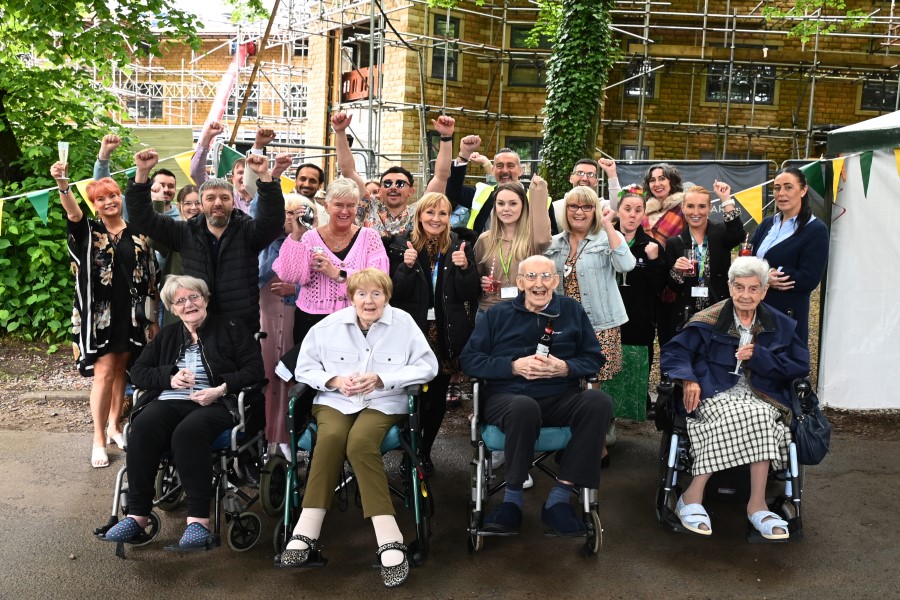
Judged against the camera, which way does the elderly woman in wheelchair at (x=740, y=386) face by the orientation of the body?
toward the camera

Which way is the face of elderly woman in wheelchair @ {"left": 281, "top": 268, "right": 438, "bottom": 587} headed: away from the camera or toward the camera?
toward the camera

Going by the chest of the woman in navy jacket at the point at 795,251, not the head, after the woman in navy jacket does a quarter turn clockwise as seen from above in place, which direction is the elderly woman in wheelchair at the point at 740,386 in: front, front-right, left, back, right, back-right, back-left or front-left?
back-left

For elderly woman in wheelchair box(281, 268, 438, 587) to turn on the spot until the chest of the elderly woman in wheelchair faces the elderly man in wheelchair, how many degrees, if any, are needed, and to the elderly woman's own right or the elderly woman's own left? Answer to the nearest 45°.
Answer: approximately 90° to the elderly woman's own left

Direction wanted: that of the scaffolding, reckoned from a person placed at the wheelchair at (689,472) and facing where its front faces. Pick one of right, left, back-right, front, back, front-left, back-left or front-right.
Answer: back

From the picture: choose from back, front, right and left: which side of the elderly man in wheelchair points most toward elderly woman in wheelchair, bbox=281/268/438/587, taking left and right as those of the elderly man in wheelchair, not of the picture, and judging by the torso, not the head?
right

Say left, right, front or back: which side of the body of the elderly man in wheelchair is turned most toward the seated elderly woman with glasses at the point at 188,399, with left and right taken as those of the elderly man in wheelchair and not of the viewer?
right

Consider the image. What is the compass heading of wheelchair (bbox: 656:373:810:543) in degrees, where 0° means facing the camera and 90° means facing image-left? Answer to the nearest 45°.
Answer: approximately 0°

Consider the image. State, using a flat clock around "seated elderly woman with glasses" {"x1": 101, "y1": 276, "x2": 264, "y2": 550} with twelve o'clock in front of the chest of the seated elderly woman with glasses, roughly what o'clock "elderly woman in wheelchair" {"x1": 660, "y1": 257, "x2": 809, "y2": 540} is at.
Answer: The elderly woman in wheelchair is roughly at 8 o'clock from the seated elderly woman with glasses.

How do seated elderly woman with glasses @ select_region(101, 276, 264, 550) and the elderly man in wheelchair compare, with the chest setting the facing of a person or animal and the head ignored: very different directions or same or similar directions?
same or similar directions

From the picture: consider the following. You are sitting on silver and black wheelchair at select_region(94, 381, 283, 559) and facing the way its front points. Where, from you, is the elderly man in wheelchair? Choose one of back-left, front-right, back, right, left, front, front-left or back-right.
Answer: back-left

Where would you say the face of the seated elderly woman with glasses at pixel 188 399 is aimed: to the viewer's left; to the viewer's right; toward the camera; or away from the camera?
toward the camera

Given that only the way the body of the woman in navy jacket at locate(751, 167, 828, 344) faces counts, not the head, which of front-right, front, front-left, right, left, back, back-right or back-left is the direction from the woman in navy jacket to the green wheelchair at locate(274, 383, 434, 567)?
front

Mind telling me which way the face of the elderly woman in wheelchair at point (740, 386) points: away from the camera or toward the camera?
toward the camera

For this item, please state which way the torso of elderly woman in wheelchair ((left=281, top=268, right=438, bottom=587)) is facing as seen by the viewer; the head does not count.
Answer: toward the camera

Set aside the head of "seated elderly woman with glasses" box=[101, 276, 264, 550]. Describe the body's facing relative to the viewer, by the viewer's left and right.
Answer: facing the viewer and to the left of the viewer

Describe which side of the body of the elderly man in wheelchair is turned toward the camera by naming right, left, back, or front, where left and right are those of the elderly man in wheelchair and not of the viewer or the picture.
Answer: front

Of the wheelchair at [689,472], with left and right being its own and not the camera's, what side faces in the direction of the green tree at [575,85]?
back
